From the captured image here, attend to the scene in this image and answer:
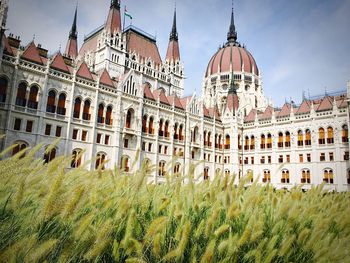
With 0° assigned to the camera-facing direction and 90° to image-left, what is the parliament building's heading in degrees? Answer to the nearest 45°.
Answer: approximately 315°
